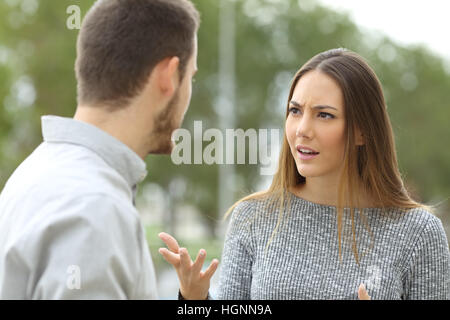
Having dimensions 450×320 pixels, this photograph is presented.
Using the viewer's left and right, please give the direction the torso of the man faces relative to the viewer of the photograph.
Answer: facing away from the viewer and to the right of the viewer

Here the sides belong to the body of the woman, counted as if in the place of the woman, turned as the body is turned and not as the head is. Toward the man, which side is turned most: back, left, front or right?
front

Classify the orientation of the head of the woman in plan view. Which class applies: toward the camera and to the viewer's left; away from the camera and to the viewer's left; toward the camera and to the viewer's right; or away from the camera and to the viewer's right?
toward the camera and to the viewer's left

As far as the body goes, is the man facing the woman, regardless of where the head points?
yes

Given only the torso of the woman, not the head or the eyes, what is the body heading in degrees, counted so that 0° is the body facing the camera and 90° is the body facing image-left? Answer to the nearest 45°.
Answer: approximately 45°

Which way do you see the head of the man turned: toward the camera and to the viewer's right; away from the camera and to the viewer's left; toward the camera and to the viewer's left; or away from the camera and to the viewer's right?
away from the camera and to the viewer's right

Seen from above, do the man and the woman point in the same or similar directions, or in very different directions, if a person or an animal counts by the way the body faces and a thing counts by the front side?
very different directions
